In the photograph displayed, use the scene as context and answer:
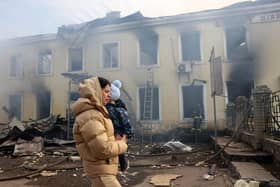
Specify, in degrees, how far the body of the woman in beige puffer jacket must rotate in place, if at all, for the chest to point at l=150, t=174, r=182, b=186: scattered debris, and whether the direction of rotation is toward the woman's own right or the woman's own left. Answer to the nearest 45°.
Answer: approximately 45° to the woman's own left

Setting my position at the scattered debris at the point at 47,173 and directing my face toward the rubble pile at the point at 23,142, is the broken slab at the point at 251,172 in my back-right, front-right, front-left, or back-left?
back-right

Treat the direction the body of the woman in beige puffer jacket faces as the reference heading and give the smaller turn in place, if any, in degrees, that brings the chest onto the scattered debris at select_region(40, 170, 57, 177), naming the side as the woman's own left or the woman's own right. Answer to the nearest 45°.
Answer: approximately 90° to the woman's own left

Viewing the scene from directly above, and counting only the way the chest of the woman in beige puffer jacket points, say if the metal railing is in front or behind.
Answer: in front

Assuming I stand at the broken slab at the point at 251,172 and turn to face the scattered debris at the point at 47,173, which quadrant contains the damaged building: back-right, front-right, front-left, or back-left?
front-right

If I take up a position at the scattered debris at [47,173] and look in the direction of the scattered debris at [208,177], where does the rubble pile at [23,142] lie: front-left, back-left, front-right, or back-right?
back-left

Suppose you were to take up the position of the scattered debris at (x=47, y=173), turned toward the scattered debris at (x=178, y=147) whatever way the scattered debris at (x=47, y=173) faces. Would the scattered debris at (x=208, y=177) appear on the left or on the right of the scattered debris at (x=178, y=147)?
right

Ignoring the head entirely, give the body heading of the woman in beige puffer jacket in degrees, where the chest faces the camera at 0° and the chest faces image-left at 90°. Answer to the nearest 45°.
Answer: approximately 270°

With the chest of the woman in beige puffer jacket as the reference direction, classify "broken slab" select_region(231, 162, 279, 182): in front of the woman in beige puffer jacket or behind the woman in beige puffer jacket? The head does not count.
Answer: in front

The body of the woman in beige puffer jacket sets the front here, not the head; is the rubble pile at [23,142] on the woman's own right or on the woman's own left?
on the woman's own left

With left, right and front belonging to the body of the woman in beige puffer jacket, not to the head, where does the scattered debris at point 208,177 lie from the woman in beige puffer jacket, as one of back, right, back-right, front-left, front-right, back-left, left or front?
front-left
